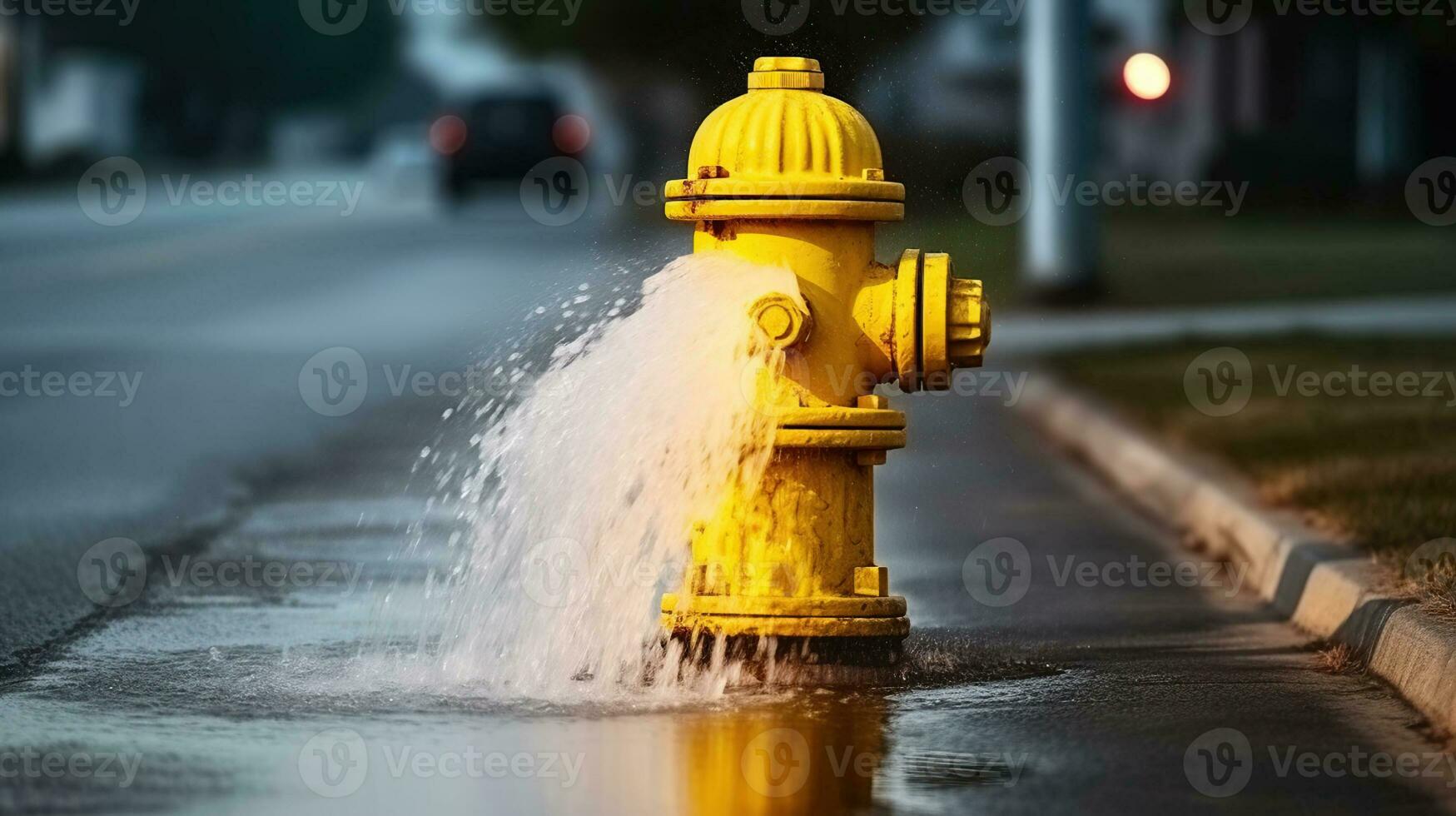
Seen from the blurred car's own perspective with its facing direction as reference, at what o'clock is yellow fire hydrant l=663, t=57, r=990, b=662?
The yellow fire hydrant is roughly at 6 o'clock from the blurred car.

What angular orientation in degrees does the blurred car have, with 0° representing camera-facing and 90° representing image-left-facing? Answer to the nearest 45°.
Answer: approximately 180°

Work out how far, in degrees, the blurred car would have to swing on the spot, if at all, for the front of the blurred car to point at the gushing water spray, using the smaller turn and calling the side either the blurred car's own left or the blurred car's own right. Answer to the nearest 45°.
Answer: approximately 180°

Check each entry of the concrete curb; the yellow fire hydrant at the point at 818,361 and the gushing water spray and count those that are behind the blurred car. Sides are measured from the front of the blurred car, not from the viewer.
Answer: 3

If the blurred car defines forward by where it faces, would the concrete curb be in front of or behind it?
behind
